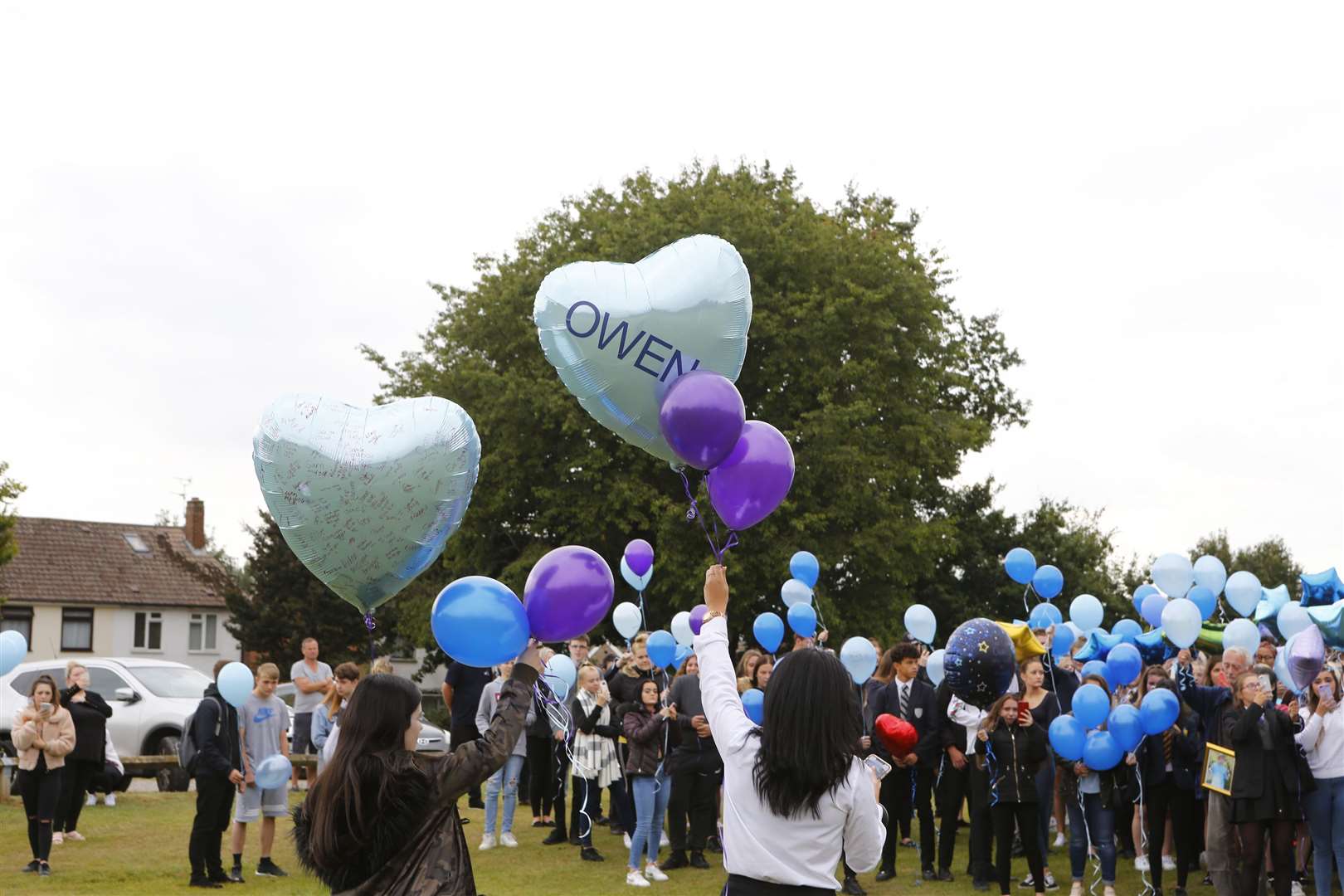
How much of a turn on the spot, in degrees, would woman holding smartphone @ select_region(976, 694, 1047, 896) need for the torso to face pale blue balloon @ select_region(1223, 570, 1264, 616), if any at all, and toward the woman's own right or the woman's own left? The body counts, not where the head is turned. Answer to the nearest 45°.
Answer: approximately 135° to the woman's own left

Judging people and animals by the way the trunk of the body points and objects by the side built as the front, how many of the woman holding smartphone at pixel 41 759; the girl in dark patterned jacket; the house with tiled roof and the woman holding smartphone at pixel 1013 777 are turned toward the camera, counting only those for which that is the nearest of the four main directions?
3

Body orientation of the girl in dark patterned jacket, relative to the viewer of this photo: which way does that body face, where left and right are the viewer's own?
facing away from the viewer and to the right of the viewer

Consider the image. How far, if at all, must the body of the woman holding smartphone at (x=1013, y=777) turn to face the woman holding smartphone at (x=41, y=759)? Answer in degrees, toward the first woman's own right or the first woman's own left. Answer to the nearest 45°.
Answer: approximately 90° to the first woman's own right

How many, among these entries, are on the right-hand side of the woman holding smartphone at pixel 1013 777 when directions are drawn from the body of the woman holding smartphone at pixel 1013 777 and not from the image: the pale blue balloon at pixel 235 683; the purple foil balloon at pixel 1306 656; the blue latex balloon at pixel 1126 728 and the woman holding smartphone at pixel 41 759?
2

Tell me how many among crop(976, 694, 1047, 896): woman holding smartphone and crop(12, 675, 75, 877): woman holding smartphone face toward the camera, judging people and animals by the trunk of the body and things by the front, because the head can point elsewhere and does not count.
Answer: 2

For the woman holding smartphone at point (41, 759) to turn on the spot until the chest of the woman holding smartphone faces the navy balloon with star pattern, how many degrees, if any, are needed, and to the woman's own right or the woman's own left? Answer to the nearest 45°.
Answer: approximately 45° to the woman's own left

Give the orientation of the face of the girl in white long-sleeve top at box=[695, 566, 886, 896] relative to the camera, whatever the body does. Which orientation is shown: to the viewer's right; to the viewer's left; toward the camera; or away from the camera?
away from the camera
